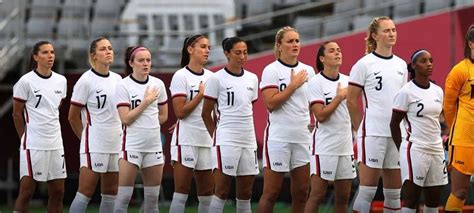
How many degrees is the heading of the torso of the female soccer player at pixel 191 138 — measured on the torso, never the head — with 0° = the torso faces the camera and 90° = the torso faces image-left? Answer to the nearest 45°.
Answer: approximately 315°

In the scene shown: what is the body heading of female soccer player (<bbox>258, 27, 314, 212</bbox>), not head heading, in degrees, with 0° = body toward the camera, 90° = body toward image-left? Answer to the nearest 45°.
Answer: approximately 315°

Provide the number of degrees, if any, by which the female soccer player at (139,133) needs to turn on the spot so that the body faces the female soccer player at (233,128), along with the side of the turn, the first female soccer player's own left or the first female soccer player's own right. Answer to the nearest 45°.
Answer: approximately 45° to the first female soccer player's own left
